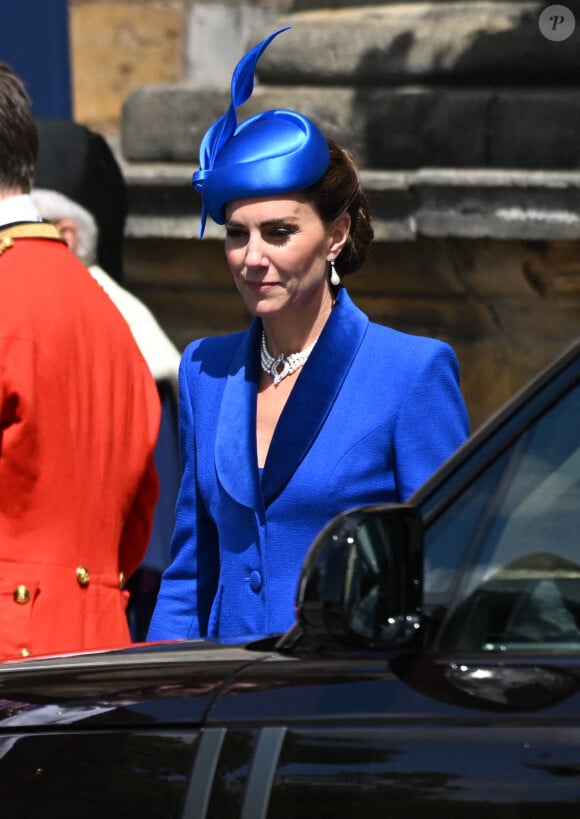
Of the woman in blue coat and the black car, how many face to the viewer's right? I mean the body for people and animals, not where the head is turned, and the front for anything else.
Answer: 0

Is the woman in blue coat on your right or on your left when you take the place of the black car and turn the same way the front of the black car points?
on your right

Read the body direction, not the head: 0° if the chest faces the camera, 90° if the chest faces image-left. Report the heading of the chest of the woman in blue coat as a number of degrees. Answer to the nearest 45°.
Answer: approximately 45°

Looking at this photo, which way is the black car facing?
to the viewer's left
